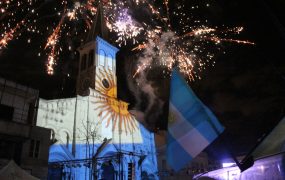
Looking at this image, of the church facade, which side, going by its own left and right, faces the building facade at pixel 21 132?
right

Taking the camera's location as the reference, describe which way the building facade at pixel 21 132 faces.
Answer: facing the viewer and to the right of the viewer

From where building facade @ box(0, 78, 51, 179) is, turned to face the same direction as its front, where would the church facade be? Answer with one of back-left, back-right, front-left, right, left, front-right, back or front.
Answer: left

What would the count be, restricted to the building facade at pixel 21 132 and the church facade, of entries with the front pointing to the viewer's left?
0

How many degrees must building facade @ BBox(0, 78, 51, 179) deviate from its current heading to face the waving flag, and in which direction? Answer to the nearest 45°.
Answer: approximately 45° to its right

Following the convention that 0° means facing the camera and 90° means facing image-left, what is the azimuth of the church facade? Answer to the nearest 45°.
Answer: approximately 315°
